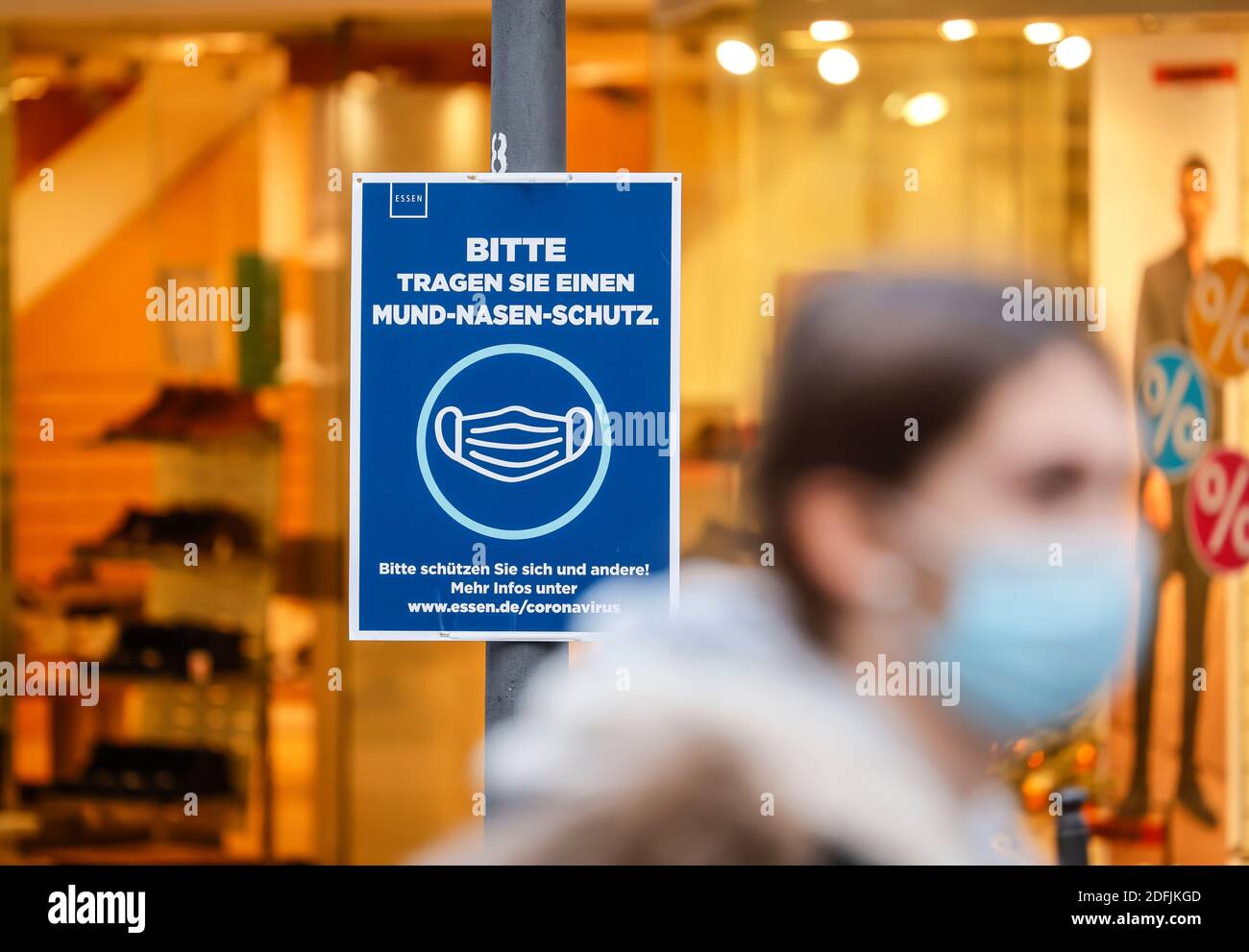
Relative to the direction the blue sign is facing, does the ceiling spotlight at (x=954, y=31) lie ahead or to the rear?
to the rear

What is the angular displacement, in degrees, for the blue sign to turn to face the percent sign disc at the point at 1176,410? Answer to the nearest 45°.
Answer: approximately 135° to its left

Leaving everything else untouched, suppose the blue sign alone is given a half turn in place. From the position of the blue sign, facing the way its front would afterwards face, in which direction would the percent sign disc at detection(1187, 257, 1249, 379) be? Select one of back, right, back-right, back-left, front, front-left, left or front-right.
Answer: front-right

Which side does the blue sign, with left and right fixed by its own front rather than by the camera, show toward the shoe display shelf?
back

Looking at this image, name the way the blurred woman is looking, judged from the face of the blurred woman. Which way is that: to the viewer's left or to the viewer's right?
to the viewer's right

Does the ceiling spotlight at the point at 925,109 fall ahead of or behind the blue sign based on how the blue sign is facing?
behind

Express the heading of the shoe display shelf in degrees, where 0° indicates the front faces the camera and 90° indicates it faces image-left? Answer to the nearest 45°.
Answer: approximately 45°

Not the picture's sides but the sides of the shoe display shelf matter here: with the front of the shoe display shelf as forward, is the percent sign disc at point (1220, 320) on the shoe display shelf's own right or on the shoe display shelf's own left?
on the shoe display shelf's own left

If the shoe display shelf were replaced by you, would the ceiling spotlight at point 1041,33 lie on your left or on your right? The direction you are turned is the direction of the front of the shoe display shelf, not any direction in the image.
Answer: on your left

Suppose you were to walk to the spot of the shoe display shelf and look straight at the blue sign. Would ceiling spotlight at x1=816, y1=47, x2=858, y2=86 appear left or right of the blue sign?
left
